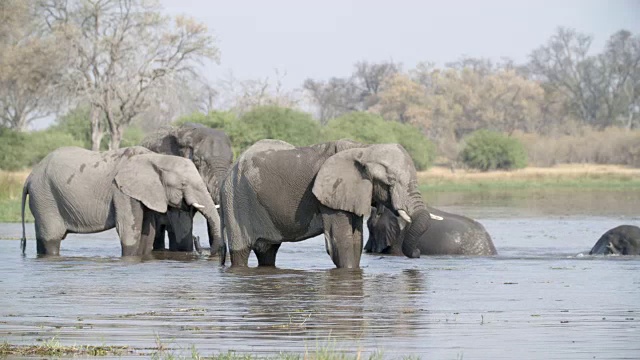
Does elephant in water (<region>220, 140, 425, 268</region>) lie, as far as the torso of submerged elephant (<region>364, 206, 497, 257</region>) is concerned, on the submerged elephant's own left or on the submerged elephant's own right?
on the submerged elephant's own left

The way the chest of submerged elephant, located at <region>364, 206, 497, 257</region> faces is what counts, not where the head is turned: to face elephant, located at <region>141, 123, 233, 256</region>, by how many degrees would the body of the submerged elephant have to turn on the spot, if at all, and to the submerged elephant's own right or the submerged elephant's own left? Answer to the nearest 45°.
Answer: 0° — it already faces it

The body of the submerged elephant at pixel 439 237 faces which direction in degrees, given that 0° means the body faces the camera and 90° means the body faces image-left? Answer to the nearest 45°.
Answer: approximately 90°

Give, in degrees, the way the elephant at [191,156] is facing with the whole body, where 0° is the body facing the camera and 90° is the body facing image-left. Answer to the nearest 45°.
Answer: approximately 315°

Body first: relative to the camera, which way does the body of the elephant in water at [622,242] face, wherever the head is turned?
to the viewer's left

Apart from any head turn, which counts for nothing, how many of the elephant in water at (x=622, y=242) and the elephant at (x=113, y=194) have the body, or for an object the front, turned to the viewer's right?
1

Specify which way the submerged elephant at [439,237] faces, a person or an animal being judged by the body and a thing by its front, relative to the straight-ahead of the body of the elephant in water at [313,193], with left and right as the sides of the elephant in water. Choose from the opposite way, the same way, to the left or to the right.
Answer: the opposite way

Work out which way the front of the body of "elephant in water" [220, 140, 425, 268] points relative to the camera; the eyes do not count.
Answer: to the viewer's right

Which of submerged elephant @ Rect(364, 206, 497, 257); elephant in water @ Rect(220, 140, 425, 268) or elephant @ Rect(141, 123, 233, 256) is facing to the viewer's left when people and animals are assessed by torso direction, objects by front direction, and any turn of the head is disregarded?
the submerged elephant

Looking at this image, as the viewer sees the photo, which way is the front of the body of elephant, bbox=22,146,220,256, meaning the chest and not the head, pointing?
to the viewer's right

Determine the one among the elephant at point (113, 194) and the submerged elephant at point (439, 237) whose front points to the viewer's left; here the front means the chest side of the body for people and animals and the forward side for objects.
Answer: the submerged elephant
